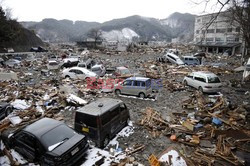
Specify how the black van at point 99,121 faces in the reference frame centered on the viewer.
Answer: facing away from the viewer and to the right of the viewer

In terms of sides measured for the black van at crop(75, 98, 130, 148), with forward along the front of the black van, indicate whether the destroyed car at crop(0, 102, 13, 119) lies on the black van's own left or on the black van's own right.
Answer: on the black van's own left

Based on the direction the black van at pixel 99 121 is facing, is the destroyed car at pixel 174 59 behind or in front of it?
in front

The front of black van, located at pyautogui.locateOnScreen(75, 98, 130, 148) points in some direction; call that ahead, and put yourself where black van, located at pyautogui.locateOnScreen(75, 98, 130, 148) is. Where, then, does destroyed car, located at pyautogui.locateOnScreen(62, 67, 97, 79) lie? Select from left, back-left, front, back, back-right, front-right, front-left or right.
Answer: front-left
